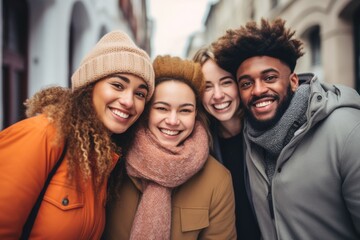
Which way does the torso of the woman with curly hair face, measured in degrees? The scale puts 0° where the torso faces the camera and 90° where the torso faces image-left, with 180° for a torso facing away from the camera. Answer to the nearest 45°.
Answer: approximately 315°

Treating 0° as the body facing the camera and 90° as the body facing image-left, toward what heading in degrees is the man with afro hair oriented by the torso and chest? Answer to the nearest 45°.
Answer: approximately 45°

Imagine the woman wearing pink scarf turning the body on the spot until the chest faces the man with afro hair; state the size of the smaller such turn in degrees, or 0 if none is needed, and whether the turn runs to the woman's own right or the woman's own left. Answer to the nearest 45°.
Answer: approximately 90° to the woman's own left
